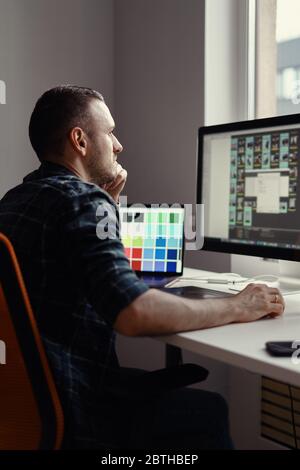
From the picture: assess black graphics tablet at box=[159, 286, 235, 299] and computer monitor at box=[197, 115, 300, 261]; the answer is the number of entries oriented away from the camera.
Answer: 0

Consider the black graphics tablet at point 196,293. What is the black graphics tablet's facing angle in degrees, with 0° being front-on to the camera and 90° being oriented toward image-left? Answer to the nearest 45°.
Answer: approximately 45°

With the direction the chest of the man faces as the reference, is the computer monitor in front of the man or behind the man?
in front

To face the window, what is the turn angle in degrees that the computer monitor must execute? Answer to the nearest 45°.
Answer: approximately 135° to its right

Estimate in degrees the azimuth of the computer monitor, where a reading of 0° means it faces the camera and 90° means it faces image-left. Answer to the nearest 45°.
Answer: approximately 45°

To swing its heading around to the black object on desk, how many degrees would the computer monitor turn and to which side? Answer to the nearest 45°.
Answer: approximately 45° to its left

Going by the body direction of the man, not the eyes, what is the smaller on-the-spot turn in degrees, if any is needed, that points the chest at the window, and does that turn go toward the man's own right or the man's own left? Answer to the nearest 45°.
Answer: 0° — they already face it

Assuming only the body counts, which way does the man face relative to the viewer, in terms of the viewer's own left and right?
facing away from the viewer and to the right of the viewer

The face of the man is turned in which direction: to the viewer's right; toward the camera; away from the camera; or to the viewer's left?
to the viewer's right
